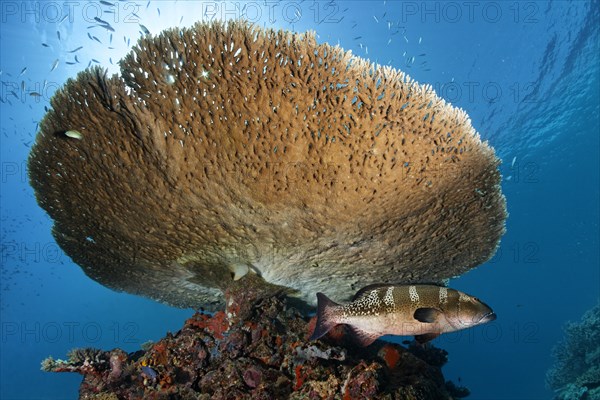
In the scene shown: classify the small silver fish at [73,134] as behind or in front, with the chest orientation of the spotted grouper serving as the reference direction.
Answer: behind

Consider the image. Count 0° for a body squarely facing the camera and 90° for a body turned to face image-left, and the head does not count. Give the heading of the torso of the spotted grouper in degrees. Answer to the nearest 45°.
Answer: approximately 270°
